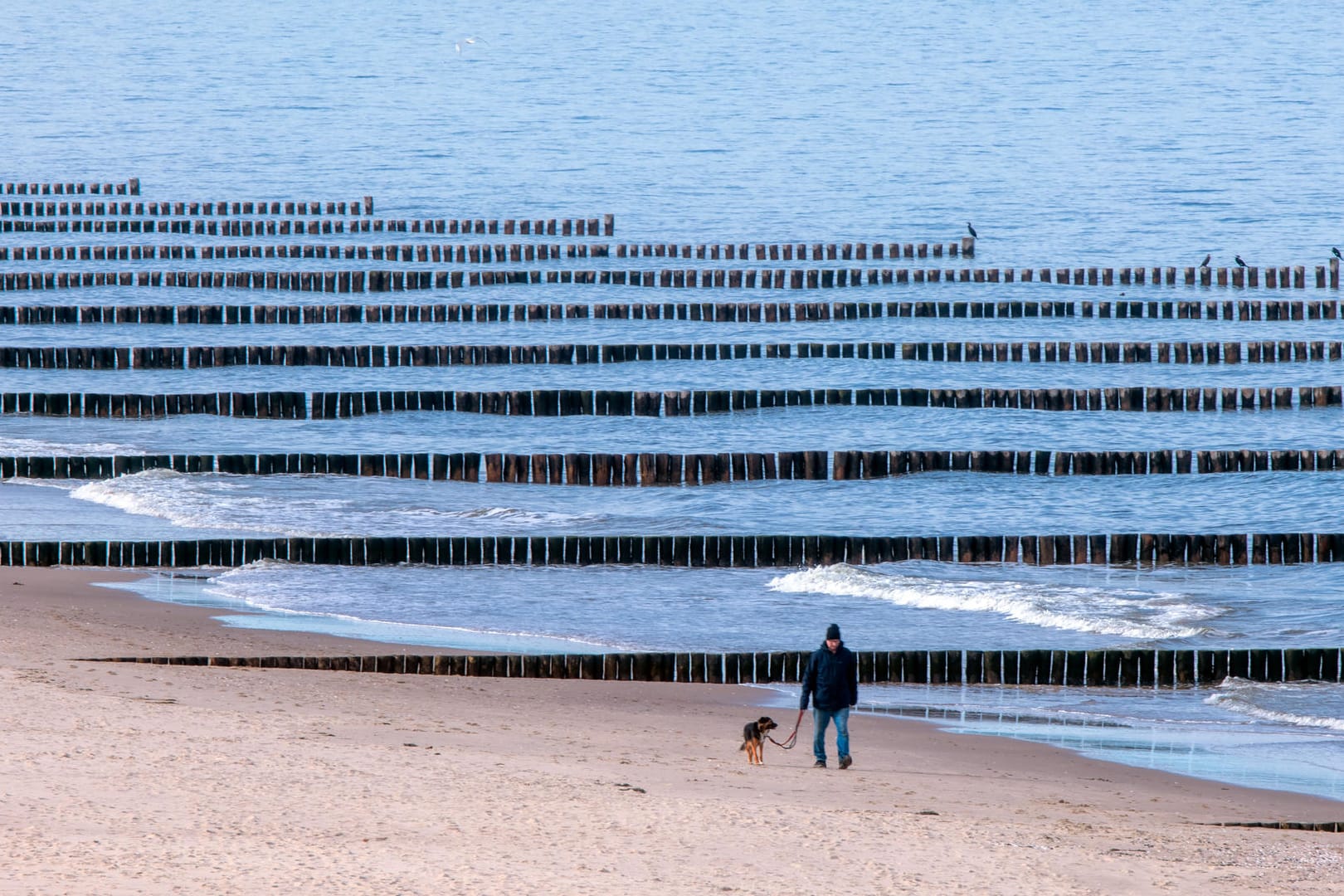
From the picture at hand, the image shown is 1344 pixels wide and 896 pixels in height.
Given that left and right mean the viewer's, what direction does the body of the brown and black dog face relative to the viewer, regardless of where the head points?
facing the viewer and to the right of the viewer

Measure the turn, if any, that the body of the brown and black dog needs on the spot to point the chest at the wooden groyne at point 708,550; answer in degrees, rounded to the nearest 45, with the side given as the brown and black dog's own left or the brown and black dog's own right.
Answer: approximately 135° to the brown and black dog's own left

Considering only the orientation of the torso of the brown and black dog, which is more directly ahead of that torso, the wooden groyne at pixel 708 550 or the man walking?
the man walking

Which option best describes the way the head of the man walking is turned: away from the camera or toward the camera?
toward the camera

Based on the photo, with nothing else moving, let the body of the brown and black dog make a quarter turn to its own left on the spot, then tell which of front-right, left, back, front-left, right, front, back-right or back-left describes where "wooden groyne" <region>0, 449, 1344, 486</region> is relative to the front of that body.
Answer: front-left

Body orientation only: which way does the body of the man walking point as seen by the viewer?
toward the camera

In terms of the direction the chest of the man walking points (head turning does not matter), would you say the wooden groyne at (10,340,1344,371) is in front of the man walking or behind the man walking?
behind

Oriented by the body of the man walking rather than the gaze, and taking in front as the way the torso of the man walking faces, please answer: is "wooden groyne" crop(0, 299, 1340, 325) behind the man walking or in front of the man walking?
behind

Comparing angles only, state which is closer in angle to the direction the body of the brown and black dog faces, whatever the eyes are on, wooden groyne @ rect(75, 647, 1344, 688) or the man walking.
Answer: the man walking

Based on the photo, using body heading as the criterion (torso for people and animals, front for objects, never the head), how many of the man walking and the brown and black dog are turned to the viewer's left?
0

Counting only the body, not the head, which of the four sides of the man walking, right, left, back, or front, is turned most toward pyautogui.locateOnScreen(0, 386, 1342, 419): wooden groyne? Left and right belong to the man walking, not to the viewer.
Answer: back

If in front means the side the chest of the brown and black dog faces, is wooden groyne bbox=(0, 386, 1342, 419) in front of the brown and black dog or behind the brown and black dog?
behind

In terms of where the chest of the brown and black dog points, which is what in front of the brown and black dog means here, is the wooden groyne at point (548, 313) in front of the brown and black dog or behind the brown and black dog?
behind

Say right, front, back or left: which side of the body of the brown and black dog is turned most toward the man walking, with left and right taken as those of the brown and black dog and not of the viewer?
left
